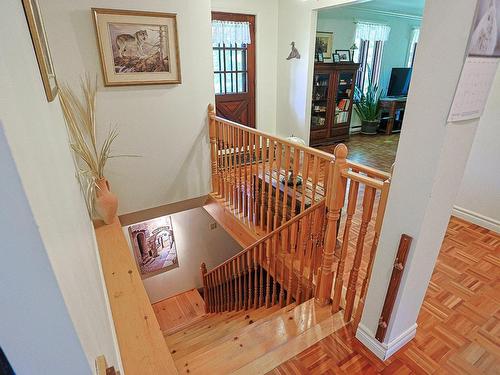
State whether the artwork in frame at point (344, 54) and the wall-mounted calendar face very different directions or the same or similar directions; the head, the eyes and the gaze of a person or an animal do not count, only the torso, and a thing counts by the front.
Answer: same or similar directions

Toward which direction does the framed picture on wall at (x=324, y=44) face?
toward the camera

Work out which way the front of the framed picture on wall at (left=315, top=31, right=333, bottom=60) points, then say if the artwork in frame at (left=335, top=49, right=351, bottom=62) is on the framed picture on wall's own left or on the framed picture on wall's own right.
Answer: on the framed picture on wall's own left

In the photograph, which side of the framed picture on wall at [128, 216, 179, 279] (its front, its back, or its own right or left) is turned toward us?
front

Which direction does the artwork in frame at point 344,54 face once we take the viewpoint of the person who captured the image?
facing the viewer

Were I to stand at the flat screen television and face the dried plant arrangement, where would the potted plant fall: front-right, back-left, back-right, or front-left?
front-right

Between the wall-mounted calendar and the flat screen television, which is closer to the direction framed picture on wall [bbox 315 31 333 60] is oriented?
the wall-mounted calendar

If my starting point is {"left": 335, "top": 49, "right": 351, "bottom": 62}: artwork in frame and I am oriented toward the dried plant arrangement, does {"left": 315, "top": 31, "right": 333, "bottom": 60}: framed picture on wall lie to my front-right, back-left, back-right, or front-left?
front-right

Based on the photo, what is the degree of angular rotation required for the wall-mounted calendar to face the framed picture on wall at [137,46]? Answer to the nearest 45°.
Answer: approximately 135° to its right

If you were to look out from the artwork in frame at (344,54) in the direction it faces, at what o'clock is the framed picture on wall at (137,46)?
The framed picture on wall is roughly at 1 o'clock from the artwork in frame.

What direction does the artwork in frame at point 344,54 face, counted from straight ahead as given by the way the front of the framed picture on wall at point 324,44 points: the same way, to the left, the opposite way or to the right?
the same way

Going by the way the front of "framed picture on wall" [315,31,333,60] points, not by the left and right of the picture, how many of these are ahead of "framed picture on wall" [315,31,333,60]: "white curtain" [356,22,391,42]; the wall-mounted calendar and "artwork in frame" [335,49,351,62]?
1

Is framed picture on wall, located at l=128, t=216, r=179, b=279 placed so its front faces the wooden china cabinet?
no

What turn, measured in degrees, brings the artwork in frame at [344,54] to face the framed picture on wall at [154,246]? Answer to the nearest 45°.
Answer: approximately 45° to its right
